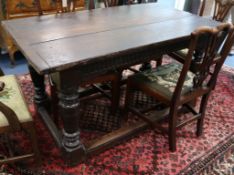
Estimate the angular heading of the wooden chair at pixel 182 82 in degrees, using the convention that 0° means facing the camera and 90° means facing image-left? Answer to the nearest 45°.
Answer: approximately 135°

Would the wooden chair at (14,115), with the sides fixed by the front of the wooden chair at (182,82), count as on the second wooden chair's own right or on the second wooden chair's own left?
on the second wooden chair's own left
